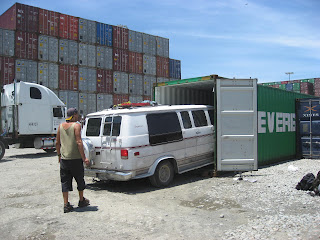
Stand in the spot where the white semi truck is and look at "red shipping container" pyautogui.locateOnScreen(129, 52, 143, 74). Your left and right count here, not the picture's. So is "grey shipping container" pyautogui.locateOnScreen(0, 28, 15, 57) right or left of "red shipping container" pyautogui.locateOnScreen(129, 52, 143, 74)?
left

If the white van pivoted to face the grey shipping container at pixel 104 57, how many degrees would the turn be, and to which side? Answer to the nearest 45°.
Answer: approximately 45° to its left

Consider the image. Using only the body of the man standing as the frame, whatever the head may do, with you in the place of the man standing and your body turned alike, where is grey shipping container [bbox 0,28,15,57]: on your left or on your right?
on your left

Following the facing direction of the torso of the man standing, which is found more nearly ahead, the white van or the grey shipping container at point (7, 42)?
the white van

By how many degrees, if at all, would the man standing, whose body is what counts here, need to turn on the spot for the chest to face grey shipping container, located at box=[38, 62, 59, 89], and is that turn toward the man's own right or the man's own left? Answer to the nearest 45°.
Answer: approximately 45° to the man's own left

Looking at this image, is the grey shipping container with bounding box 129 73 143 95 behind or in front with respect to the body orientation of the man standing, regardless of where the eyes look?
in front

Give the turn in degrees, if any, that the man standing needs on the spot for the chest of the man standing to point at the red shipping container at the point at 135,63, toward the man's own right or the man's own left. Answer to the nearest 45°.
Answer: approximately 45° to the man's own left

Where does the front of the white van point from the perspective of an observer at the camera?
facing away from the viewer and to the right of the viewer
